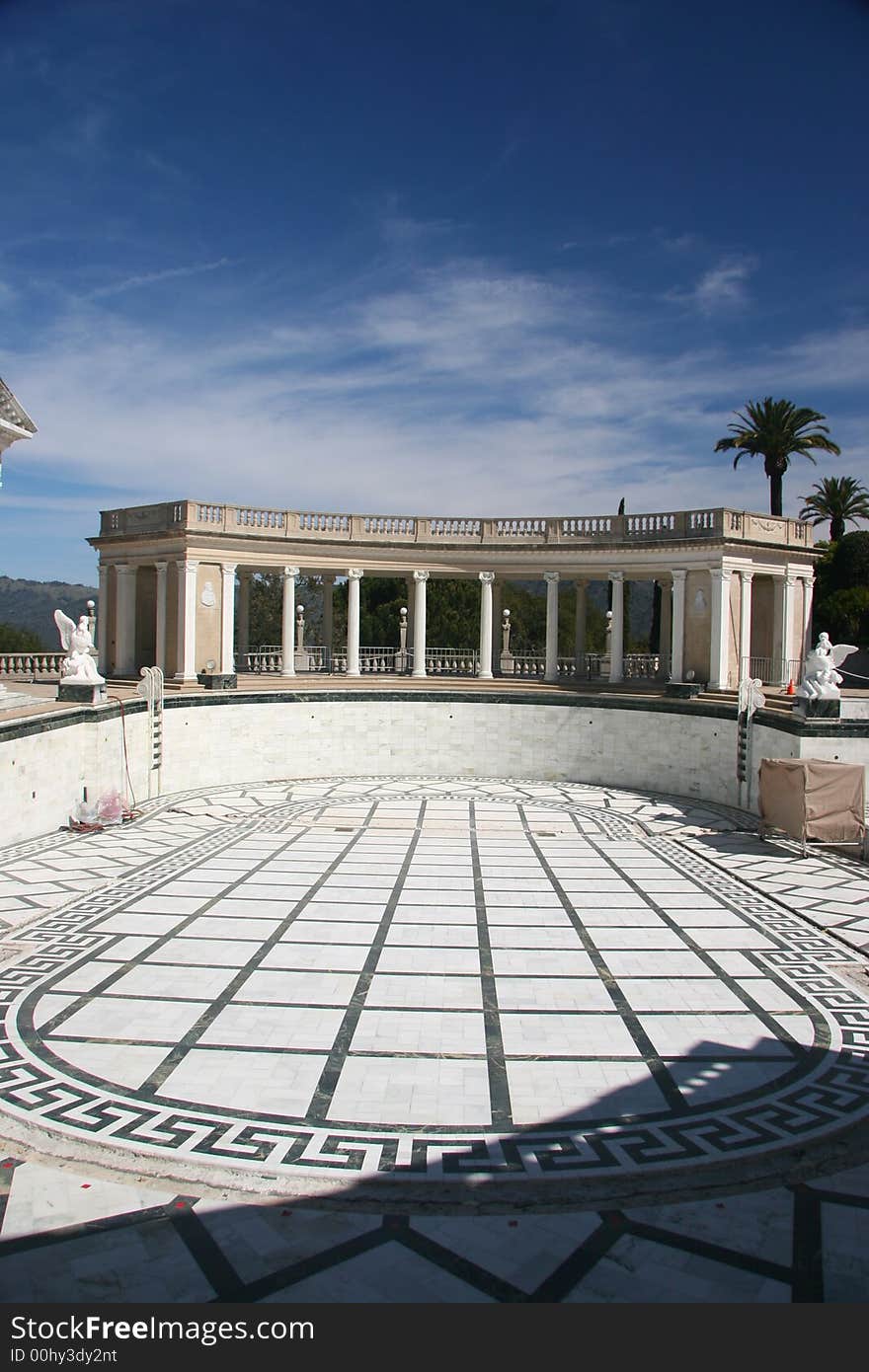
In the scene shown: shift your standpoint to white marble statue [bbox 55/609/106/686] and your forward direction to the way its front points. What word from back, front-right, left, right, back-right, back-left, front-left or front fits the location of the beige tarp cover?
front

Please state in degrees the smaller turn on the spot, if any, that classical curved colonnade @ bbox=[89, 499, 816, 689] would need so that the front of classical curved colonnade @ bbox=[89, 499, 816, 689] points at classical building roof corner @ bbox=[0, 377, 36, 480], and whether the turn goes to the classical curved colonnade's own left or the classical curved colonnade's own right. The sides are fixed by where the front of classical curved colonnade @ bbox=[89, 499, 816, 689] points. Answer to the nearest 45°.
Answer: approximately 45° to the classical curved colonnade's own right

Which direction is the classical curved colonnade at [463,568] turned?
toward the camera

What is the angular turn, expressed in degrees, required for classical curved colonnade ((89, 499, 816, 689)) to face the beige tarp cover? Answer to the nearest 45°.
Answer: approximately 45° to its left

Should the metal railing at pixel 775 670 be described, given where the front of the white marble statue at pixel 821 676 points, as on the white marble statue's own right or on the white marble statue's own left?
on the white marble statue's own right

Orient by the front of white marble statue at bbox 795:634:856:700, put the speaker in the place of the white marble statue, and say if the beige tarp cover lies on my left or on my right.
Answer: on my left

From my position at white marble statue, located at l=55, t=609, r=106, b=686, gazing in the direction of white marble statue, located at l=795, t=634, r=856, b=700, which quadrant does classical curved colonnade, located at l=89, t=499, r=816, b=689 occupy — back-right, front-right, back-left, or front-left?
front-left

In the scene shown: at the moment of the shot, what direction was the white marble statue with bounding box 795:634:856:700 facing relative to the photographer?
facing the viewer and to the left of the viewer

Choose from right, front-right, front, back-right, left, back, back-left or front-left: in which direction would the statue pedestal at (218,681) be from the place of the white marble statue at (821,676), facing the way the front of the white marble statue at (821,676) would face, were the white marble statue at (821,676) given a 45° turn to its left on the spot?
right

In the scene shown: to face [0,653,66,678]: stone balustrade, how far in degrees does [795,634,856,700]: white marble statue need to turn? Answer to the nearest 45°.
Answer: approximately 45° to its right

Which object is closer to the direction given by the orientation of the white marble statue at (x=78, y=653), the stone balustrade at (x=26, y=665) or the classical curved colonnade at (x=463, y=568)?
the classical curved colonnade

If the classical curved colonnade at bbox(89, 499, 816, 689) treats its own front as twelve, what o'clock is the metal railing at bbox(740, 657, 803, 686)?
The metal railing is roughly at 9 o'clock from the classical curved colonnade.

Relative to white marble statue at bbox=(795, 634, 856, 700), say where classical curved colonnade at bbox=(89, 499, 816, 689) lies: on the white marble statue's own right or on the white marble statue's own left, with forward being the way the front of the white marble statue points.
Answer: on the white marble statue's own right

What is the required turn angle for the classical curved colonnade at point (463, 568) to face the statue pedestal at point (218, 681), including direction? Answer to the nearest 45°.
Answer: approximately 45° to its right

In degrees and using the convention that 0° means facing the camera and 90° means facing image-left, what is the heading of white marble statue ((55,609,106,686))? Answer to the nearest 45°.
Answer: approximately 315°

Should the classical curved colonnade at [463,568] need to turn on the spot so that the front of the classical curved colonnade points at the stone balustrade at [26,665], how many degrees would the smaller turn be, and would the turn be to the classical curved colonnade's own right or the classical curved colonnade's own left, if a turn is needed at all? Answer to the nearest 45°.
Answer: approximately 90° to the classical curved colonnade's own right
